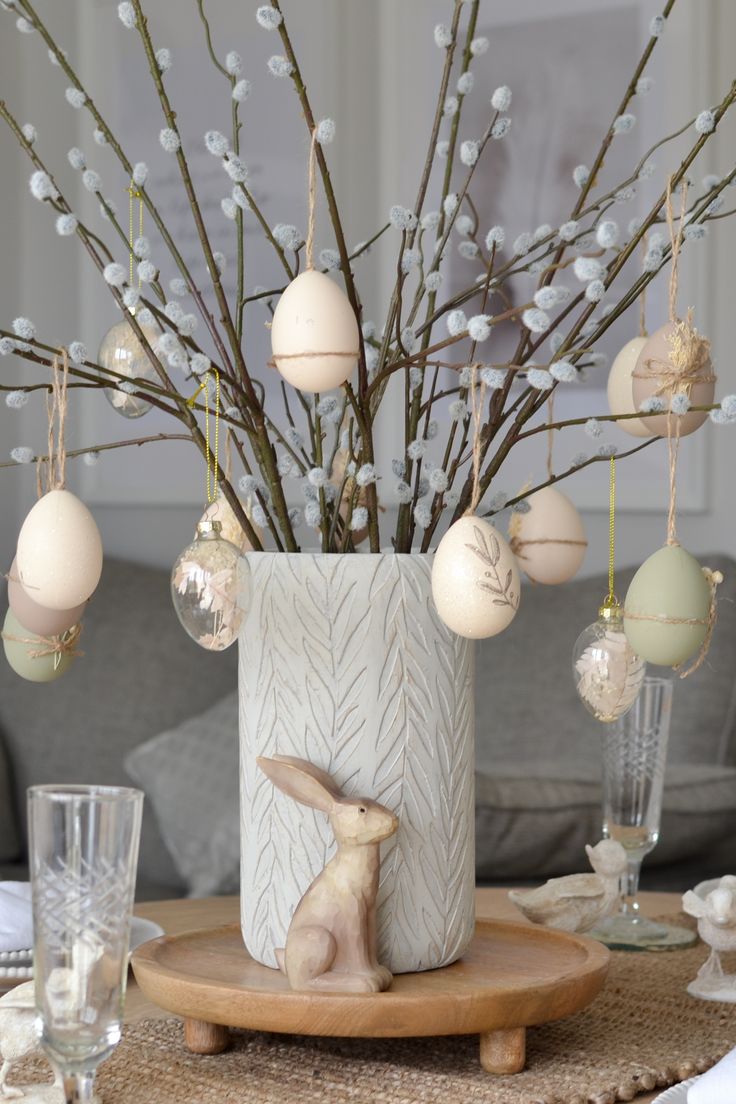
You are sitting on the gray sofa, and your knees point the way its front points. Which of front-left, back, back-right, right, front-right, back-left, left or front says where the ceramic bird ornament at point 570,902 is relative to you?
front

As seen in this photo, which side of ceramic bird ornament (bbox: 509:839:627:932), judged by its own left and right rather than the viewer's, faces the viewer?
right

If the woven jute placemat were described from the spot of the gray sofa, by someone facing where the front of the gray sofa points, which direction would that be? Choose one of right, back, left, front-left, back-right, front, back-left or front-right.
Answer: front

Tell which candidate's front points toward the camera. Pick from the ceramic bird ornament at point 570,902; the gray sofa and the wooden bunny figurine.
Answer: the gray sofa

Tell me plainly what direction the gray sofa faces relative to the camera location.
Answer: facing the viewer

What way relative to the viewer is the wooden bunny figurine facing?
to the viewer's right

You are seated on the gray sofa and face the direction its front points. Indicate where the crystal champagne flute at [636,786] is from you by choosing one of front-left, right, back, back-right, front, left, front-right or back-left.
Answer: front

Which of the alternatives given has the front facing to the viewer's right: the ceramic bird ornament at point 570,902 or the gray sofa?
the ceramic bird ornament

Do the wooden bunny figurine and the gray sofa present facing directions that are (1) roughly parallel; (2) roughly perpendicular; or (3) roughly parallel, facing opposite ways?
roughly perpendicular

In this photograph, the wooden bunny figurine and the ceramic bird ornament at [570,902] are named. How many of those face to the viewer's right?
2

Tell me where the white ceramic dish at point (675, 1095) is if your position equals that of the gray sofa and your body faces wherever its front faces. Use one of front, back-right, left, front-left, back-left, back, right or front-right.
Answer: front

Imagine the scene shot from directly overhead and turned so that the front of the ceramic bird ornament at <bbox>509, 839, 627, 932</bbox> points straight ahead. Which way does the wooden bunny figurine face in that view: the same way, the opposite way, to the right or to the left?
the same way

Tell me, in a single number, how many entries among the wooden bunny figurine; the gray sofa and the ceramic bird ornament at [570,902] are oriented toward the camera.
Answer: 1
